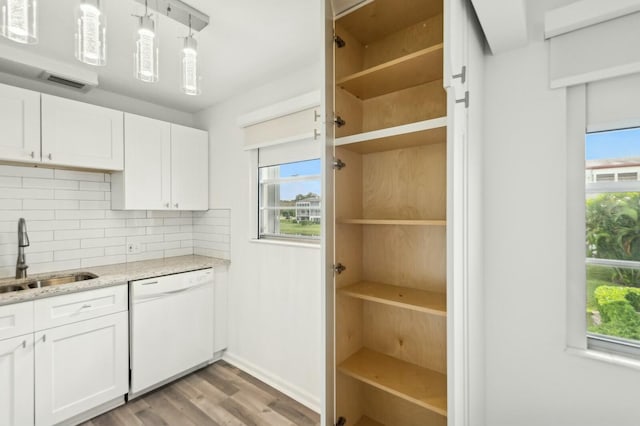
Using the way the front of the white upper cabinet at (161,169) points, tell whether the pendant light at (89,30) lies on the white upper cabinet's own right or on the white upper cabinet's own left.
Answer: on the white upper cabinet's own right

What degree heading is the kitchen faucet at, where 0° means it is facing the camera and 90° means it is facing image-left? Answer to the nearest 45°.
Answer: approximately 315°

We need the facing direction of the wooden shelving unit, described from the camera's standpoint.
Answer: facing the viewer and to the left of the viewer

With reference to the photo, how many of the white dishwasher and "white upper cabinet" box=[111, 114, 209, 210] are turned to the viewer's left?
0

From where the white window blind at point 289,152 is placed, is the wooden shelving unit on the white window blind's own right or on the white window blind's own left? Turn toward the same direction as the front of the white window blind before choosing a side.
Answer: on the white window blind's own left

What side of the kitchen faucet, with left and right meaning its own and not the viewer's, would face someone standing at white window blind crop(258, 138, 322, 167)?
front

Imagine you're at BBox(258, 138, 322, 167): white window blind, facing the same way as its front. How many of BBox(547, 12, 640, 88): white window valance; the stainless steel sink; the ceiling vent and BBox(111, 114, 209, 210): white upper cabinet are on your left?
1

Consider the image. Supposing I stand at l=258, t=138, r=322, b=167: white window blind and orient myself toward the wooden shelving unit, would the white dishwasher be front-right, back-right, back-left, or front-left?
back-right

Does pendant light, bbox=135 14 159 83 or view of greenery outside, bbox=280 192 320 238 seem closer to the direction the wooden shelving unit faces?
the pendant light

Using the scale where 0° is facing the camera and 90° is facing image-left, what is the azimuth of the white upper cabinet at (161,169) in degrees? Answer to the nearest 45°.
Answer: approximately 315°

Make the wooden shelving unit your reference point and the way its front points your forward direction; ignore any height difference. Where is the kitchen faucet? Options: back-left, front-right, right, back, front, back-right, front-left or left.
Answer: front-right

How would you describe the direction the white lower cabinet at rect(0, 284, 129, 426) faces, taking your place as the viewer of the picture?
facing the viewer and to the right of the viewer
